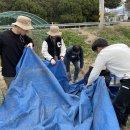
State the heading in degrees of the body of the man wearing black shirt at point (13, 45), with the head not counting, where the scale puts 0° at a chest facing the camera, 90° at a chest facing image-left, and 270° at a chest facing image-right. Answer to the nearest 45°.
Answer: approximately 315°

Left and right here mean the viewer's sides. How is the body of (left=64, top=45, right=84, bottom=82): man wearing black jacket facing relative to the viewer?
facing the viewer

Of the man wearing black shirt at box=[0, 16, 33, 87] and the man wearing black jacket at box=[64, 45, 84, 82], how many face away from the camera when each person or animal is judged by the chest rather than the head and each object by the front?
0

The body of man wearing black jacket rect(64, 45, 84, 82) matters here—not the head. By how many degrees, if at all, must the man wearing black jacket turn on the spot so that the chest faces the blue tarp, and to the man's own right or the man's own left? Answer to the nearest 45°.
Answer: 0° — they already face it
